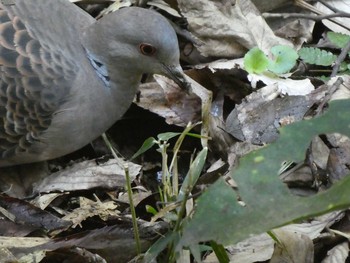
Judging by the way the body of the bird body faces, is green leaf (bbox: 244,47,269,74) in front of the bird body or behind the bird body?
in front

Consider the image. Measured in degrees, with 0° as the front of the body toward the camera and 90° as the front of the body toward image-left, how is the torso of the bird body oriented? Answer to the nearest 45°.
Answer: approximately 270°

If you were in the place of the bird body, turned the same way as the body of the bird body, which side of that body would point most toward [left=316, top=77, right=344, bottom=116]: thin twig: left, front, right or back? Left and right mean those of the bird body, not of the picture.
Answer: front

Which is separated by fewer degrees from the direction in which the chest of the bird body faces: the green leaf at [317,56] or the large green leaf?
the green leaf

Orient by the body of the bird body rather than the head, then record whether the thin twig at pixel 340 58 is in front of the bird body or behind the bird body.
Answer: in front

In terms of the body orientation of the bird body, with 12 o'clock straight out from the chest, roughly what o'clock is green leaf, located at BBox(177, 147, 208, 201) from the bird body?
The green leaf is roughly at 2 o'clock from the bird body.
